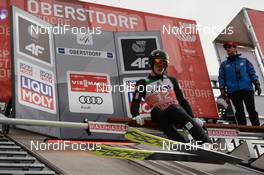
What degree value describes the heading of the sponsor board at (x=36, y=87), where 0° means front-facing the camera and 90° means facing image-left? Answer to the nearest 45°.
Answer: approximately 315°

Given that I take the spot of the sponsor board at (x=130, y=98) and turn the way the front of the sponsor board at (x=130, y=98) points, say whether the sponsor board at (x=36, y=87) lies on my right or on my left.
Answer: on my right

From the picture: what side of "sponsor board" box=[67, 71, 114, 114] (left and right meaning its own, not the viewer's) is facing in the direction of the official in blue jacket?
left

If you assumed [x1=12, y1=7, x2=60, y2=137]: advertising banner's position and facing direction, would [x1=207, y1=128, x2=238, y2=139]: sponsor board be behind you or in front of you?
in front

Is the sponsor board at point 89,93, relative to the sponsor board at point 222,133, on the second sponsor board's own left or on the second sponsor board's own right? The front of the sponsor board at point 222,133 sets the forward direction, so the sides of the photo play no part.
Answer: on the second sponsor board's own right

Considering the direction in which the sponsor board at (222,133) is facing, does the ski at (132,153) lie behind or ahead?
ahead
